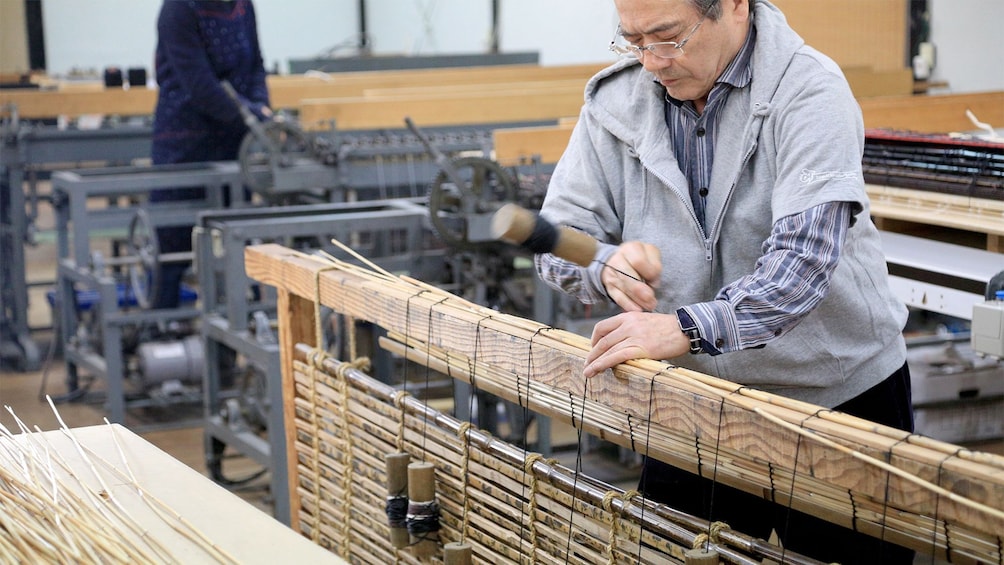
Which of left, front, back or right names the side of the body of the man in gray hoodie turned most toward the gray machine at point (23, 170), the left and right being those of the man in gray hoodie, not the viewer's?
right

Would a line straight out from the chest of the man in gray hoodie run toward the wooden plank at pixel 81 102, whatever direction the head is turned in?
no

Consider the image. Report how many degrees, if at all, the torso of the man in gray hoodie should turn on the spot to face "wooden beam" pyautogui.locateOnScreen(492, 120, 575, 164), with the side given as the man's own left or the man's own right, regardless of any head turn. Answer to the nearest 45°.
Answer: approximately 135° to the man's own right

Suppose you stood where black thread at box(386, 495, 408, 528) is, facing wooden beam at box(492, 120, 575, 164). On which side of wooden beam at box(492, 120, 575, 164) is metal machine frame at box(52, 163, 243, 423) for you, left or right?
left

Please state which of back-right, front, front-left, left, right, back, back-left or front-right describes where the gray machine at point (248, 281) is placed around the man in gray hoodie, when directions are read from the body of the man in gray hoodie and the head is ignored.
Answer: right

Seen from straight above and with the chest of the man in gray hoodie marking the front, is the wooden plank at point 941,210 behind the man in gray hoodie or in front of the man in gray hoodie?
behind

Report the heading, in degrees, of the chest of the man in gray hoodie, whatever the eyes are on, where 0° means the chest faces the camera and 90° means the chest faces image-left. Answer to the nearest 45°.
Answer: approximately 45°

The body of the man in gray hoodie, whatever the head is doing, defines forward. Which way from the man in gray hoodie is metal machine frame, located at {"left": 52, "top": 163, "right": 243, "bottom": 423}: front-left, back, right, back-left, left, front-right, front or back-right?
right

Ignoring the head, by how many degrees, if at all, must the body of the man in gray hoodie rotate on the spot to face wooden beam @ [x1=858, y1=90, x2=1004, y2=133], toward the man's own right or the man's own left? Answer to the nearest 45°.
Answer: approximately 135° to the man's own right

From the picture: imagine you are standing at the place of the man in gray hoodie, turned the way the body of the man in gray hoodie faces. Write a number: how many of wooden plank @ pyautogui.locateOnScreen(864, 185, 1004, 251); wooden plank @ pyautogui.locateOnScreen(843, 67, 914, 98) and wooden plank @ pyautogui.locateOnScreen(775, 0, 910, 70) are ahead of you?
0

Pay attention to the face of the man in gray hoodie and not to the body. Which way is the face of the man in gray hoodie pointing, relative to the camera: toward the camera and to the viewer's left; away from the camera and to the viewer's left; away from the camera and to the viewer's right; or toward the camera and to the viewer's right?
toward the camera and to the viewer's left

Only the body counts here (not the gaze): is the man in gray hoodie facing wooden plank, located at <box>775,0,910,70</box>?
no

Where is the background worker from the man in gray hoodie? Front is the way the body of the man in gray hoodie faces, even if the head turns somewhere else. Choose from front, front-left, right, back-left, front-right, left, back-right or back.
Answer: right
